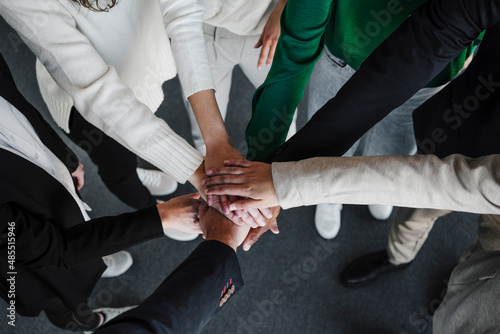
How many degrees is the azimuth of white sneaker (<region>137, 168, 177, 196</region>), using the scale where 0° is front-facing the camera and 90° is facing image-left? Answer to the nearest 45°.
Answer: approximately 315°

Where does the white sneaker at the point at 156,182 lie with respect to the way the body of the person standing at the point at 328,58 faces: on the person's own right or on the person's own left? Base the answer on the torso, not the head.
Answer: on the person's own right

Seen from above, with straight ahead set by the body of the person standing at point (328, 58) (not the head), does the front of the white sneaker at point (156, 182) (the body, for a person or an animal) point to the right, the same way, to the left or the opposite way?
to the left

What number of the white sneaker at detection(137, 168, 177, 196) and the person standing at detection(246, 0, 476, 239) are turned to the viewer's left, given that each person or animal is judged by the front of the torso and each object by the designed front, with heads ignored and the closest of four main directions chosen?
0

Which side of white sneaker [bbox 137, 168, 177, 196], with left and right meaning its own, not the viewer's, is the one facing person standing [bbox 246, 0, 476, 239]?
front
